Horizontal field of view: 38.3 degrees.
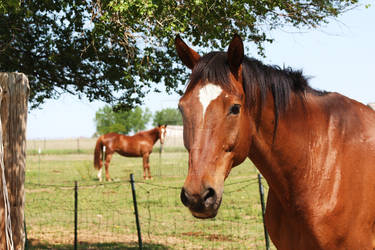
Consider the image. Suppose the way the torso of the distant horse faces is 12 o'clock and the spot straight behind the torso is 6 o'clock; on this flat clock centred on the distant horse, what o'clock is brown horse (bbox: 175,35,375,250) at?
The brown horse is roughly at 3 o'clock from the distant horse.

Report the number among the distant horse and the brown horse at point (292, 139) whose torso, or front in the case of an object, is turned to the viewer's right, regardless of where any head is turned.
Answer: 1

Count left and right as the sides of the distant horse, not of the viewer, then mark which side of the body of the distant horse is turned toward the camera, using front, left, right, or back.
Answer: right

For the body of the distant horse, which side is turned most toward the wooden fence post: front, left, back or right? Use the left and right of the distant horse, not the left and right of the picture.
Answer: right

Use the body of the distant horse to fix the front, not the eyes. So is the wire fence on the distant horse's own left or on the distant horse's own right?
on the distant horse's own right

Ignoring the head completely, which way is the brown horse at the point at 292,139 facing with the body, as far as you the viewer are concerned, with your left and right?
facing the viewer and to the left of the viewer

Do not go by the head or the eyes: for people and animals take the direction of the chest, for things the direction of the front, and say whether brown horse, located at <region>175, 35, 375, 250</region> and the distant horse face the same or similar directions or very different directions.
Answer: very different directions

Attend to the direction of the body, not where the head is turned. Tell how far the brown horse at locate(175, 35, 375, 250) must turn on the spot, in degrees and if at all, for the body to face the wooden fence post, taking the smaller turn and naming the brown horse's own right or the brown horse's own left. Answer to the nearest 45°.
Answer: approximately 45° to the brown horse's own right
